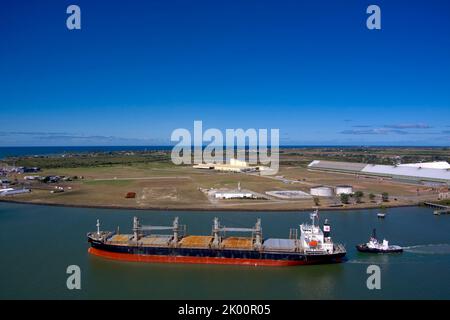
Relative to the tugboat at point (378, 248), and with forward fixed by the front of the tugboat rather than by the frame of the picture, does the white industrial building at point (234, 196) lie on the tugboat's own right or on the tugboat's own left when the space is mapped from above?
on the tugboat's own right

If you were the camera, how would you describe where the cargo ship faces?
facing to the left of the viewer

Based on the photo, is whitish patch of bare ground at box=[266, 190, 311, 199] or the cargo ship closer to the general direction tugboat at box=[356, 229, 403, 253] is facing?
the cargo ship

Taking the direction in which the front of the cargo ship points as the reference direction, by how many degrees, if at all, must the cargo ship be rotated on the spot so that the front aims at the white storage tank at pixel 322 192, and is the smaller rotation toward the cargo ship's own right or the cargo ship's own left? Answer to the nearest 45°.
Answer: approximately 135° to the cargo ship's own right

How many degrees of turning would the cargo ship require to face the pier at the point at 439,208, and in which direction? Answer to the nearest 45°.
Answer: approximately 135° to its right

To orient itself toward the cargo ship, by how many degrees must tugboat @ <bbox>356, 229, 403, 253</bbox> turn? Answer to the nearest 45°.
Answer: approximately 45° to its left

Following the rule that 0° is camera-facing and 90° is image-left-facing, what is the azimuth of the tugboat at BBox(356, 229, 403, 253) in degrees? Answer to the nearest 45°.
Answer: approximately 90°

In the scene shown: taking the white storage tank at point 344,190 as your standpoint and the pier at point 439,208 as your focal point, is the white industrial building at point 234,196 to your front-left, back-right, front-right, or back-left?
back-right

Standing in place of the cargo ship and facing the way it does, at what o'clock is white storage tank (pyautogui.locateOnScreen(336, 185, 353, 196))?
The white storage tank is roughly at 4 o'clock from the cargo ship.

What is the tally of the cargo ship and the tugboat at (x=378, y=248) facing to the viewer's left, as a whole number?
2

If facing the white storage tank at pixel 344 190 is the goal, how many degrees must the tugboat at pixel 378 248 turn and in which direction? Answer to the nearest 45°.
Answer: approximately 90° to its right

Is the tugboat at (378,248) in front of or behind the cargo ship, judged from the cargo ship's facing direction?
behind
